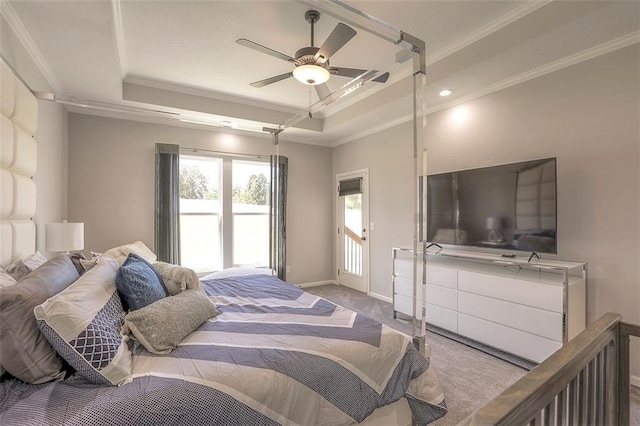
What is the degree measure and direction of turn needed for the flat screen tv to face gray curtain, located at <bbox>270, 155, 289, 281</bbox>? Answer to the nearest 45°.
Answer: approximately 45° to its right

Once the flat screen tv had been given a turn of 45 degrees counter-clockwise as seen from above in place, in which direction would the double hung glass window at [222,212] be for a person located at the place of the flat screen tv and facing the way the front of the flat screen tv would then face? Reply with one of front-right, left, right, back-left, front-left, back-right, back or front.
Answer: right

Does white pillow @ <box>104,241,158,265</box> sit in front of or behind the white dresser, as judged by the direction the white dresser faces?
in front

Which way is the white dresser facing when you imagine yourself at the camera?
facing the viewer and to the left of the viewer

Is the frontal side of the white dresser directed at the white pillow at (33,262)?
yes

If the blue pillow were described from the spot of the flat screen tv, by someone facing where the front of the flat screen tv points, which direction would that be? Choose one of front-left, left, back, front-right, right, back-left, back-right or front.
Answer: front

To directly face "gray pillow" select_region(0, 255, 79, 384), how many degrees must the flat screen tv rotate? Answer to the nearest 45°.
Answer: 0° — it already faces it

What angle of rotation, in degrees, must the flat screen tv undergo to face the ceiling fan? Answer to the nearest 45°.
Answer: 0° — it already faces it

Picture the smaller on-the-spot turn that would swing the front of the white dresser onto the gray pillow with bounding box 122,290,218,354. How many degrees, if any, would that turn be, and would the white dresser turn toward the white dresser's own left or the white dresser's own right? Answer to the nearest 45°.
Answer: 0° — it already faces it

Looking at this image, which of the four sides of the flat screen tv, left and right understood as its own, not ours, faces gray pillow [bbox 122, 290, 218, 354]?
front

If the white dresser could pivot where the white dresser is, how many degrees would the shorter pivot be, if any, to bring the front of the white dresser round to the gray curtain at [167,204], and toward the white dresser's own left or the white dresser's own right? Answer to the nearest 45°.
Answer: approximately 45° to the white dresser's own right

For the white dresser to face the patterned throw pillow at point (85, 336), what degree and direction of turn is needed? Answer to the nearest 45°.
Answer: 0° — it already faces it

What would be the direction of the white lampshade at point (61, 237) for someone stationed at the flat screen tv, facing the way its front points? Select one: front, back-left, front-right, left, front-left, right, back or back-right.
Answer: front

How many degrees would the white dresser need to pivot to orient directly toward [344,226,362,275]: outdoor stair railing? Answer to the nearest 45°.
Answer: approximately 90° to its right

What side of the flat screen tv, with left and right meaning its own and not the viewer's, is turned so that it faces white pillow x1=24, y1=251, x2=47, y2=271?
front

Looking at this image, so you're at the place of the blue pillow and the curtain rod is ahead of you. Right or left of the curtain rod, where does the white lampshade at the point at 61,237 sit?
left

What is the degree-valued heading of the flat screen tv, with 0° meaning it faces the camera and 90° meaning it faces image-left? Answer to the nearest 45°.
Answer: approximately 45°

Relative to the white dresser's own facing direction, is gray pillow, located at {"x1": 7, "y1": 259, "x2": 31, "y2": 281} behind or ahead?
ahead

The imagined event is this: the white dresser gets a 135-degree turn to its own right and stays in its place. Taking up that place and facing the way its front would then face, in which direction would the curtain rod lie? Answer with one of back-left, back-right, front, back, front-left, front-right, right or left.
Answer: left
